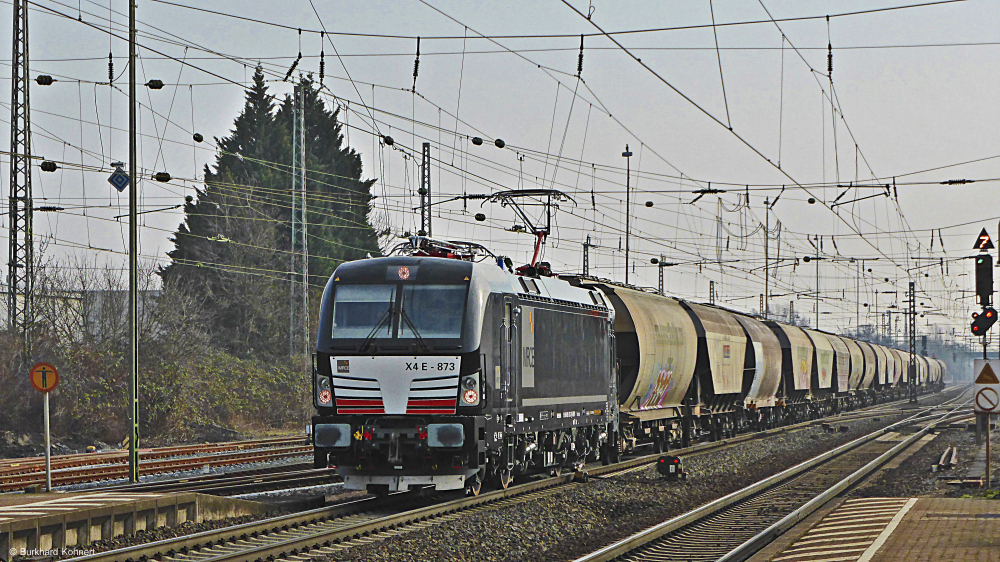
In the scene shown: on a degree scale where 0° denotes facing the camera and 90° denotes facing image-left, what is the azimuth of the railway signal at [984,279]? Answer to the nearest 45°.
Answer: approximately 0°

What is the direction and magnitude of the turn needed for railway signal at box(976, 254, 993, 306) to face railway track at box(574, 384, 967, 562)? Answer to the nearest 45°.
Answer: approximately 45° to its right

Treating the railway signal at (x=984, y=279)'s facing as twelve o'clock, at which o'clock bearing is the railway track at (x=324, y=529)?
The railway track is roughly at 1 o'clock from the railway signal.

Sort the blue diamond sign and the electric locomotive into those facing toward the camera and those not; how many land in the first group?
2

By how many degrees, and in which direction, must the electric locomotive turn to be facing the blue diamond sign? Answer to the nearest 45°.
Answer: approximately 135° to its right

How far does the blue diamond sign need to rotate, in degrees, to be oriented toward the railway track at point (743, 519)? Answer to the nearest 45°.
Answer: approximately 45° to its left

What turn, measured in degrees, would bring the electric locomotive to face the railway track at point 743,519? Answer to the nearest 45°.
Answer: approximately 90° to its left

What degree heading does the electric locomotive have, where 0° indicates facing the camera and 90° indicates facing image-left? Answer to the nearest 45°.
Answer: approximately 0°

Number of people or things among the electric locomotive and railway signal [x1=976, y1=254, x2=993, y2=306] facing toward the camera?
2

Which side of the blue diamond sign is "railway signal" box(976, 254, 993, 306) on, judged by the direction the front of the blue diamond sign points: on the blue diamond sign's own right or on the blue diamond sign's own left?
on the blue diamond sign's own left
